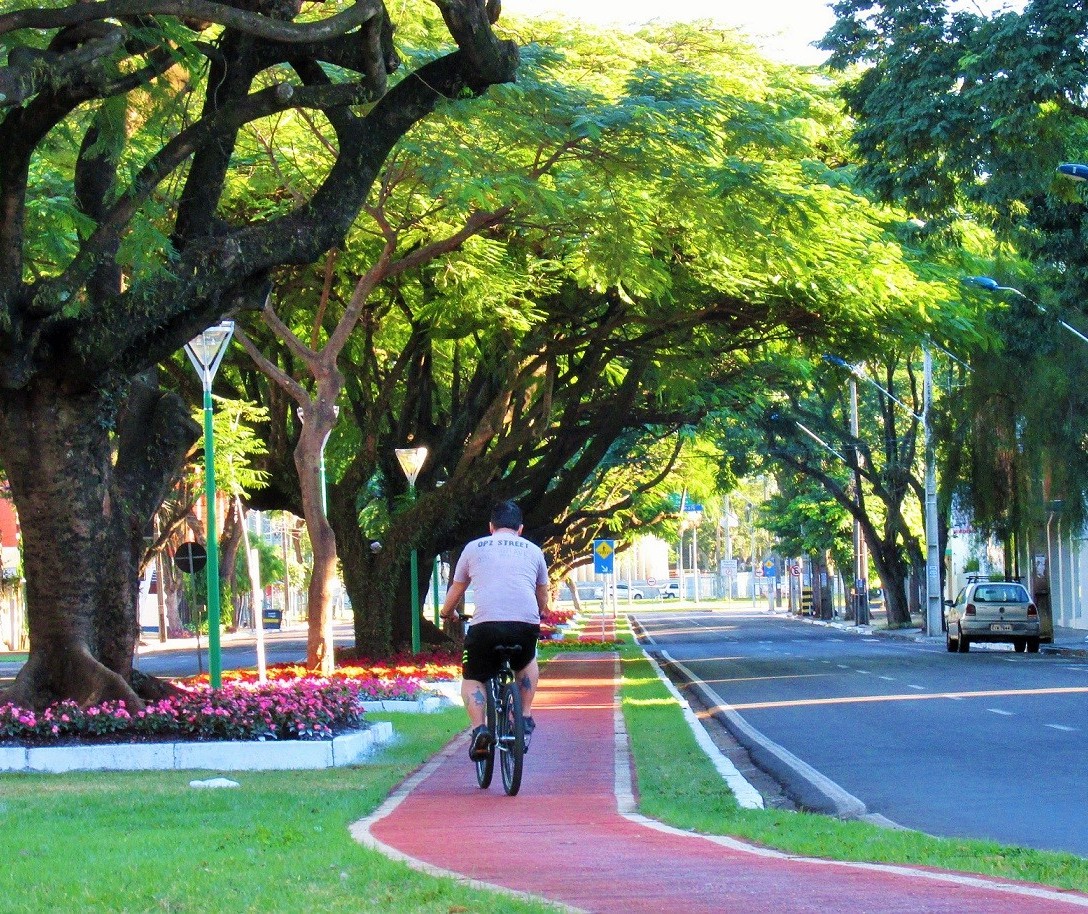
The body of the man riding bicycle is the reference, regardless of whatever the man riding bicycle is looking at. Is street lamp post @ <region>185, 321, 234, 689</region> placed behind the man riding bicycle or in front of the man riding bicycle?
in front

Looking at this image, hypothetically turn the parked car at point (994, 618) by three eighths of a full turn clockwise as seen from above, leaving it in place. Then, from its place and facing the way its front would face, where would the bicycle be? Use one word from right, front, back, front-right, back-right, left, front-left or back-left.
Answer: front-right

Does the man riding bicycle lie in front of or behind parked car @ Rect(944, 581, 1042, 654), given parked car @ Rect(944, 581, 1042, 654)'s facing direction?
behind

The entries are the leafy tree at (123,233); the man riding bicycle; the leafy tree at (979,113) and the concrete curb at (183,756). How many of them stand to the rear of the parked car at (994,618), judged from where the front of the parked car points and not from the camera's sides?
4

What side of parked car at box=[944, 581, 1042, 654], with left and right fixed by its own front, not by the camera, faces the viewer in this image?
back

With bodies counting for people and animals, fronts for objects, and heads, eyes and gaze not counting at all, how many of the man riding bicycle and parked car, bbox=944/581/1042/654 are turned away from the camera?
2

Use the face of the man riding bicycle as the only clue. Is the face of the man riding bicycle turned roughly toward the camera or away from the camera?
away from the camera

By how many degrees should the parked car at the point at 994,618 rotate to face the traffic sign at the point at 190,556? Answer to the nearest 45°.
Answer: approximately 135° to its left

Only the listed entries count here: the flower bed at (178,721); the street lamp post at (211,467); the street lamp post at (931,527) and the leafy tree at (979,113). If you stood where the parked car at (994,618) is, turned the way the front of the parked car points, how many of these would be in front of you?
1

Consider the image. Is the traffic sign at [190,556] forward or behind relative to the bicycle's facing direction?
forward

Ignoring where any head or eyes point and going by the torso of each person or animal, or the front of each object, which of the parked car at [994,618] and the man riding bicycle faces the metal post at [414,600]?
the man riding bicycle

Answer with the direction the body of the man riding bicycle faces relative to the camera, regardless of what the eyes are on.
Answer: away from the camera

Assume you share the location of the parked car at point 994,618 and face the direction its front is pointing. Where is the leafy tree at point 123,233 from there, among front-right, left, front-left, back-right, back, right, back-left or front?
back

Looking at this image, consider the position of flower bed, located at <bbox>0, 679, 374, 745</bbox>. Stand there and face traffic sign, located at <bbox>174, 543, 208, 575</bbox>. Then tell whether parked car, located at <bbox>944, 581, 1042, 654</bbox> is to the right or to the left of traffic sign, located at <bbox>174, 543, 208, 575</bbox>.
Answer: right

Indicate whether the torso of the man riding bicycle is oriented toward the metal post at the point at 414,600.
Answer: yes

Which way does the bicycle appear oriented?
away from the camera
